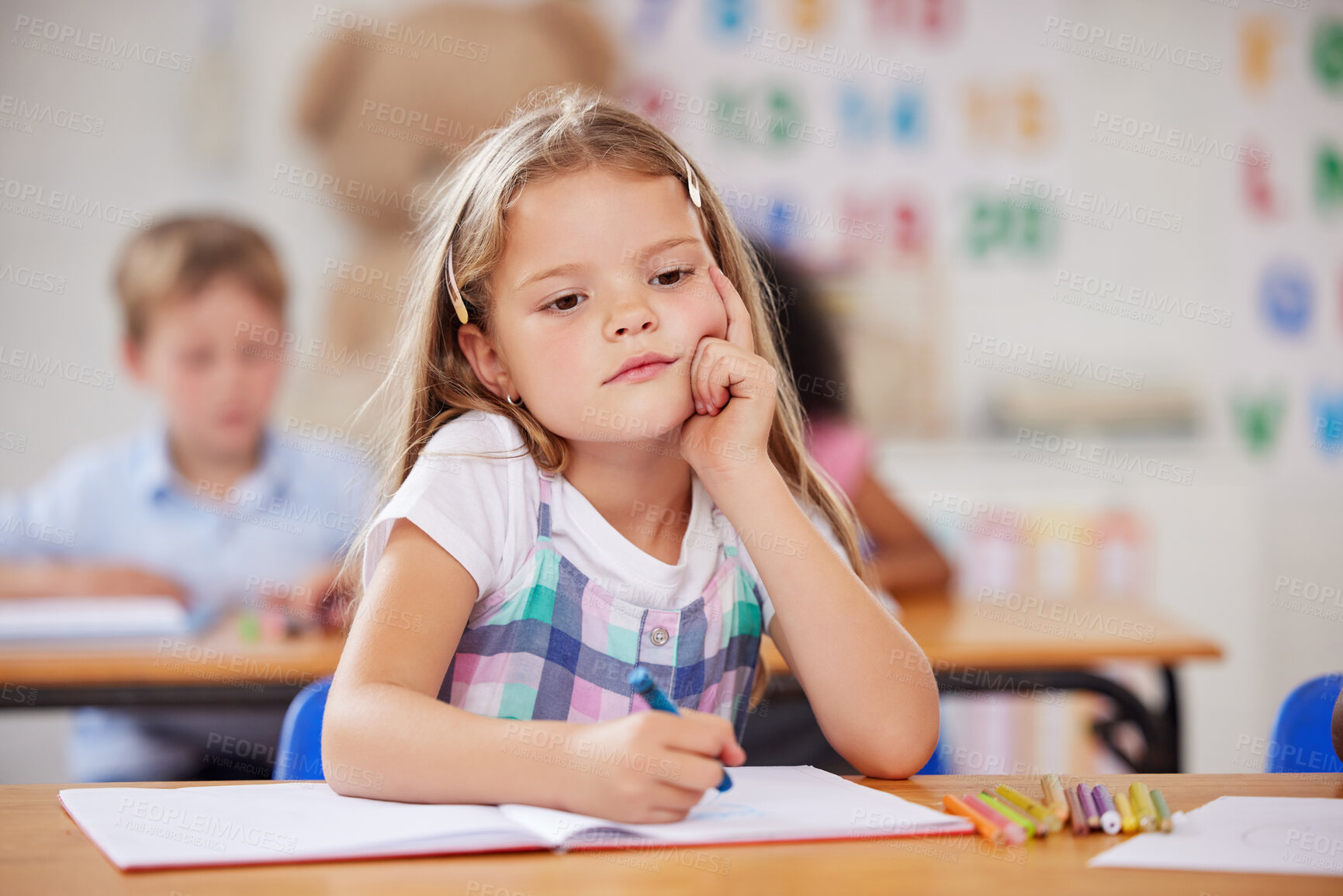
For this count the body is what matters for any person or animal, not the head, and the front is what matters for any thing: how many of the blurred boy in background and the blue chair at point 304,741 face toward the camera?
2

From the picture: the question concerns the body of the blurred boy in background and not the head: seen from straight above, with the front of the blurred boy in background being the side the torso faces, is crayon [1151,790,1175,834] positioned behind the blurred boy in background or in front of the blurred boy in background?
in front

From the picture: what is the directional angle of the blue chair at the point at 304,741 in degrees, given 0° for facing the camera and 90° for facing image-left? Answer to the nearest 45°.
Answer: approximately 0°

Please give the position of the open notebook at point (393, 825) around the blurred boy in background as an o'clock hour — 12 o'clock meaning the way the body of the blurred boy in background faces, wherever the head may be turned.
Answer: The open notebook is roughly at 12 o'clock from the blurred boy in background.

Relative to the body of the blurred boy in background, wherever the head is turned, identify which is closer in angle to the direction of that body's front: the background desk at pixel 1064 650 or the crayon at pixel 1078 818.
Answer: the crayon

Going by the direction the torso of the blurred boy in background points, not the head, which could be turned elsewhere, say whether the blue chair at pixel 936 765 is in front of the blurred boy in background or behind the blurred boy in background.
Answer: in front

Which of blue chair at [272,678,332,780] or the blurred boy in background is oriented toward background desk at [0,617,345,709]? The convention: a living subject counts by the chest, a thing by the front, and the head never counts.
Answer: the blurred boy in background

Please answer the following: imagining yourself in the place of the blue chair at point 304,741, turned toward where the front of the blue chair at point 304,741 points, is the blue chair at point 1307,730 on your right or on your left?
on your left

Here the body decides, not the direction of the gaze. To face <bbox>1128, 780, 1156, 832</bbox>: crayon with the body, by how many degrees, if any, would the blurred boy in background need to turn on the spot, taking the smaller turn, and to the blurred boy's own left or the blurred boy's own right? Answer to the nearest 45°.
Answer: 0° — they already face it

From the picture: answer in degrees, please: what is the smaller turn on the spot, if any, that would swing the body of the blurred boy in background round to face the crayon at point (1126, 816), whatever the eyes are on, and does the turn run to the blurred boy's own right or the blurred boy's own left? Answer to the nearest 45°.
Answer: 0° — they already face it
